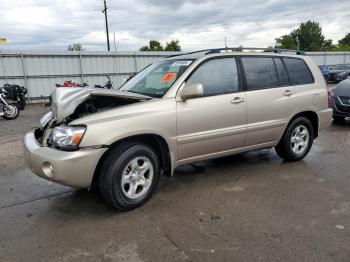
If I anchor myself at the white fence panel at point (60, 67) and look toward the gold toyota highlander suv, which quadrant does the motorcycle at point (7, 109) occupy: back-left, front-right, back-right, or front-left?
front-right

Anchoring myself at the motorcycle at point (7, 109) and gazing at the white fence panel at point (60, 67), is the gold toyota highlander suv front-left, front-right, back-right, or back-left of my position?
back-right

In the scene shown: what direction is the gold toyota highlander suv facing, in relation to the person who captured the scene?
facing the viewer and to the left of the viewer

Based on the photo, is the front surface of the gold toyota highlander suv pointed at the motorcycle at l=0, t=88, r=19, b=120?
no

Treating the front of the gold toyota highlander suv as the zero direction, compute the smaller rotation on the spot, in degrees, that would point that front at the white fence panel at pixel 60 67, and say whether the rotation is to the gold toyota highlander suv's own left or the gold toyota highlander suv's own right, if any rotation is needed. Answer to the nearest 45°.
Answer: approximately 90° to the gold toyota highlander suv's own right
